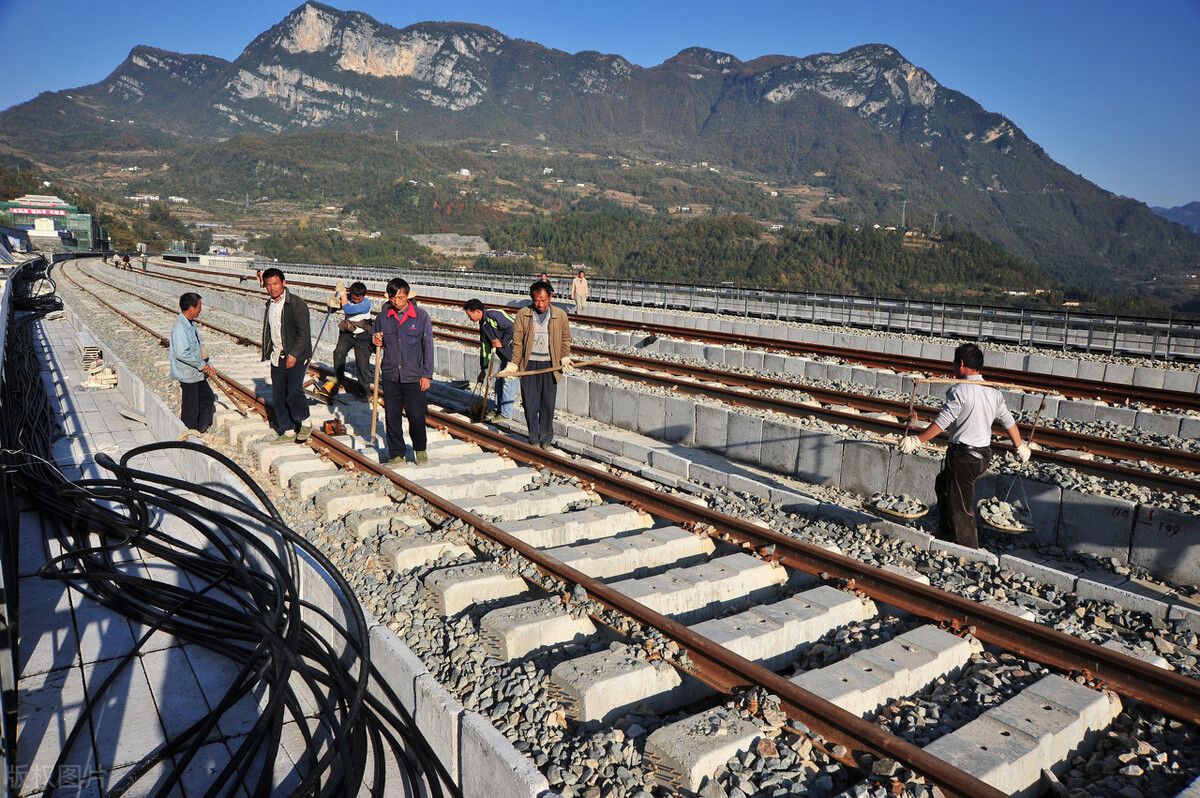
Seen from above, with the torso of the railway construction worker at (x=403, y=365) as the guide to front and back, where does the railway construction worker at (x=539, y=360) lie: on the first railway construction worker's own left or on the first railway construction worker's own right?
on the first railway construction worker's own left

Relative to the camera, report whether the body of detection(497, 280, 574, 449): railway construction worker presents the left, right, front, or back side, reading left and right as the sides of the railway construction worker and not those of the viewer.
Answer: front

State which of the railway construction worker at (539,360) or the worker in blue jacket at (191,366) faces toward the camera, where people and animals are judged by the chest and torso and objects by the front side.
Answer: the railway construction worker

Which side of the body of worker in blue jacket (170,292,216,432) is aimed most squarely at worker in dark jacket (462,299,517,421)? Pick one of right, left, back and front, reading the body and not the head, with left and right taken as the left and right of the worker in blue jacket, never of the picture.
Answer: front

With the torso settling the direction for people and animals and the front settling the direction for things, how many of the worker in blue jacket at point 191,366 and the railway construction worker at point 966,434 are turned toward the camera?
0

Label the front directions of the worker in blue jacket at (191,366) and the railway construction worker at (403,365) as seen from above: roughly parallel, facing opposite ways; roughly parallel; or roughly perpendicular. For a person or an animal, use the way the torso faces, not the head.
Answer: roughly perpendicular

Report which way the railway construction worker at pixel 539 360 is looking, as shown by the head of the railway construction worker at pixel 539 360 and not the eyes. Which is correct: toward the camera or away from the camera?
toward the camera

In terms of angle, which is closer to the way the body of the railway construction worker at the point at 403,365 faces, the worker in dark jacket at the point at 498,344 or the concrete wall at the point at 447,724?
the concrete wall

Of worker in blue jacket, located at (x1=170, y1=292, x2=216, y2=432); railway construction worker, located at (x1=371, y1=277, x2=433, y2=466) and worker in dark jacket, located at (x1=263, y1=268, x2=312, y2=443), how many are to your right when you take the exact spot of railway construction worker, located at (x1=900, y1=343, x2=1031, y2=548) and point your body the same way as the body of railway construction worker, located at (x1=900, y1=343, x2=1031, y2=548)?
0

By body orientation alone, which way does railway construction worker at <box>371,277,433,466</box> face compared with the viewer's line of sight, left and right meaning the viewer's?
facing the viewer

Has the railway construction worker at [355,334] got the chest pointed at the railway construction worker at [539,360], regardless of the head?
no

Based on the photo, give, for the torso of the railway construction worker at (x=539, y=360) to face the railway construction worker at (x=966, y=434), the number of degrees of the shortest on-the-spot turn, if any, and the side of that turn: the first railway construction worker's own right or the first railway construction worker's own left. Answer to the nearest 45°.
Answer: approximately 45° to the first railway construction worker's own left

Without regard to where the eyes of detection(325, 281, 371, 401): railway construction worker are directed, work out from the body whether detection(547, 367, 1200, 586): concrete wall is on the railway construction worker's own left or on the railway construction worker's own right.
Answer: on the railway construction worker's own left

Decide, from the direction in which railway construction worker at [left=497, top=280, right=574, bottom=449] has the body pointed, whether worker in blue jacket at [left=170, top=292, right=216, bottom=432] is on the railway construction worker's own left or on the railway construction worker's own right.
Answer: on the railway construction worker's own right

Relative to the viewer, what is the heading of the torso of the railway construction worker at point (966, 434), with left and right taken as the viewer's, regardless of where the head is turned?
facing away from the viewer and to the left of the viewer

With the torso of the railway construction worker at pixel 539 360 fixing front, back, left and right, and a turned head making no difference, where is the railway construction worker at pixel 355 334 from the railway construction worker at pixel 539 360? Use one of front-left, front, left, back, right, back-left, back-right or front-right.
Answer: back-right

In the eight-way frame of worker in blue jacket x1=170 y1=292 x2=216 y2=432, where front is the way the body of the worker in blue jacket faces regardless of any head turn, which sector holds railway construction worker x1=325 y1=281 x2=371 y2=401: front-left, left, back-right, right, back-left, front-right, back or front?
front-left

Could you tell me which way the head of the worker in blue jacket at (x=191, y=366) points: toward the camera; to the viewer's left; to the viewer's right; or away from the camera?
to the viewer's right

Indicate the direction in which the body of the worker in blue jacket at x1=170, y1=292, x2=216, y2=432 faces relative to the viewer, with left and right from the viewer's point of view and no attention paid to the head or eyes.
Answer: facing to the right of the viewer

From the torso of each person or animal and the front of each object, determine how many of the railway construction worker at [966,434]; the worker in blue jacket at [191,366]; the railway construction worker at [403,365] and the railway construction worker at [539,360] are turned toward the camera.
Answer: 2

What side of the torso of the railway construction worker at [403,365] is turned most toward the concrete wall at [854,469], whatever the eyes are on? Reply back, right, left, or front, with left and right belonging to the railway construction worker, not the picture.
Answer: left
